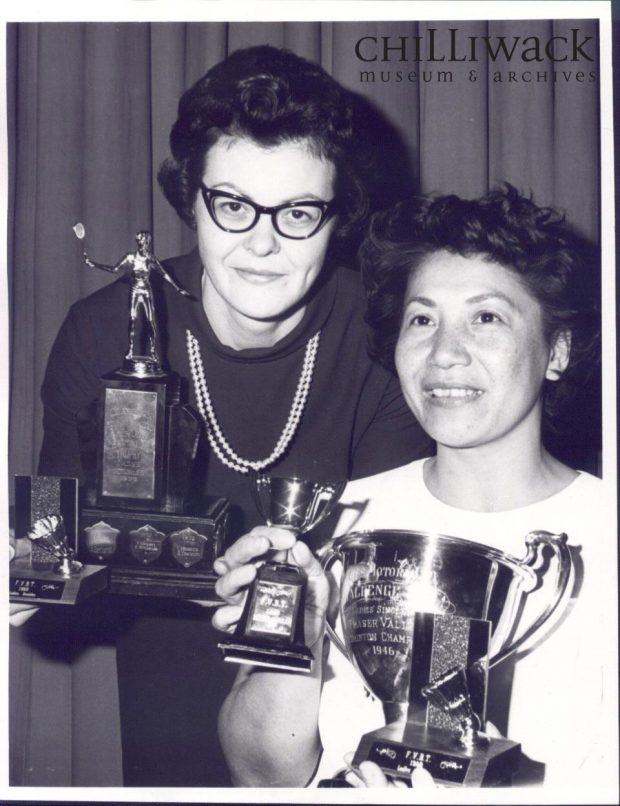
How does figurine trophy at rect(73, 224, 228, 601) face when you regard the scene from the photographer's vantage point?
facing the viewer

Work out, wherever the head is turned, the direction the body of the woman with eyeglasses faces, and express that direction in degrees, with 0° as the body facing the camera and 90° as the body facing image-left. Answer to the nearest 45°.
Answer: approximately 0°
